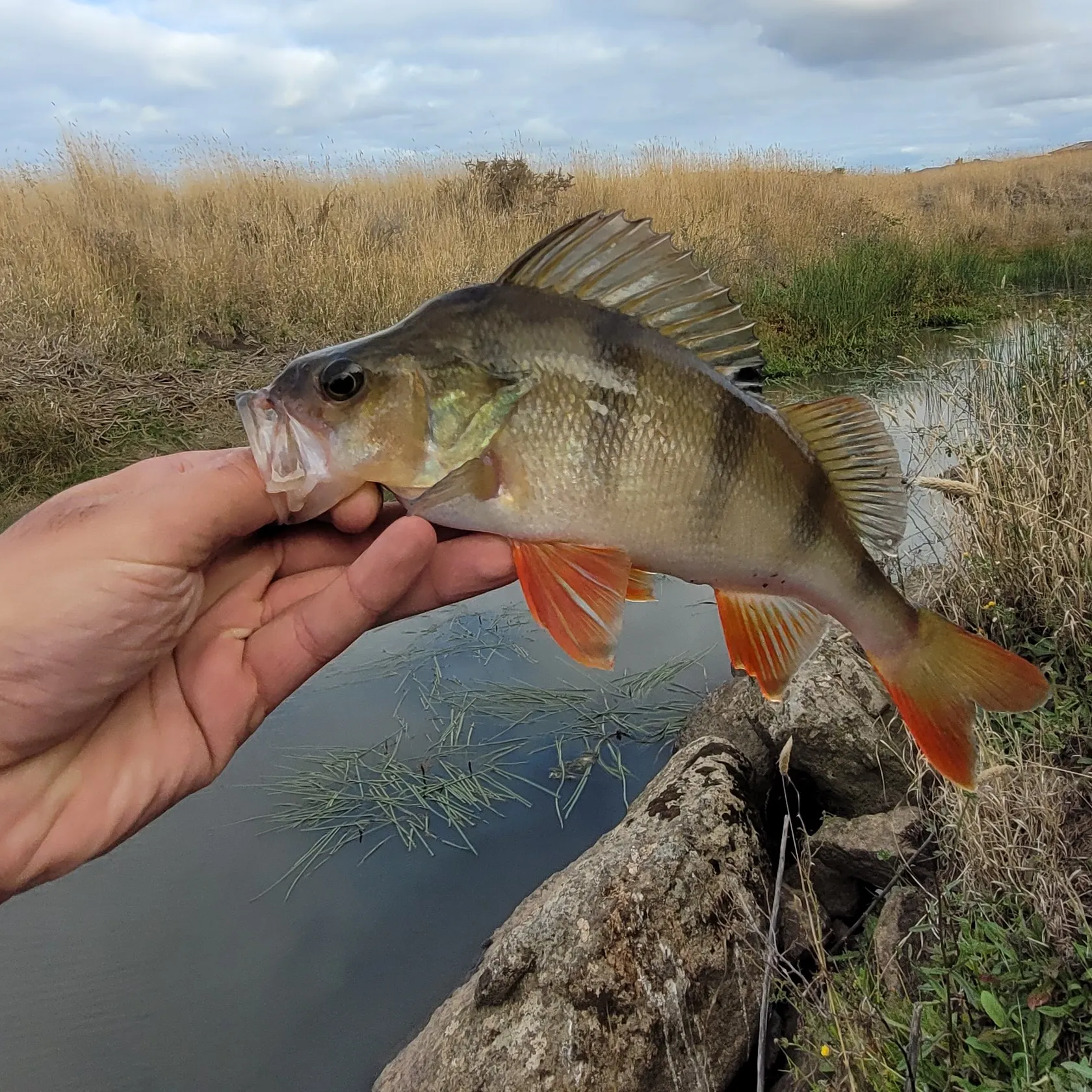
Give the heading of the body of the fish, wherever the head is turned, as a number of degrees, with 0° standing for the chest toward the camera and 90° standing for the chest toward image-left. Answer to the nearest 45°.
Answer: approximately 90°

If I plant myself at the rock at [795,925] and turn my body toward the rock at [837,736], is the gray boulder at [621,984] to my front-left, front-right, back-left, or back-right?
back-left

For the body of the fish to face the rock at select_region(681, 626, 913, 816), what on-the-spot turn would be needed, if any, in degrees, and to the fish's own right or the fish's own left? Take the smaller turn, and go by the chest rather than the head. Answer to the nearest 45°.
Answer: approximately 135° to the fish's own right
